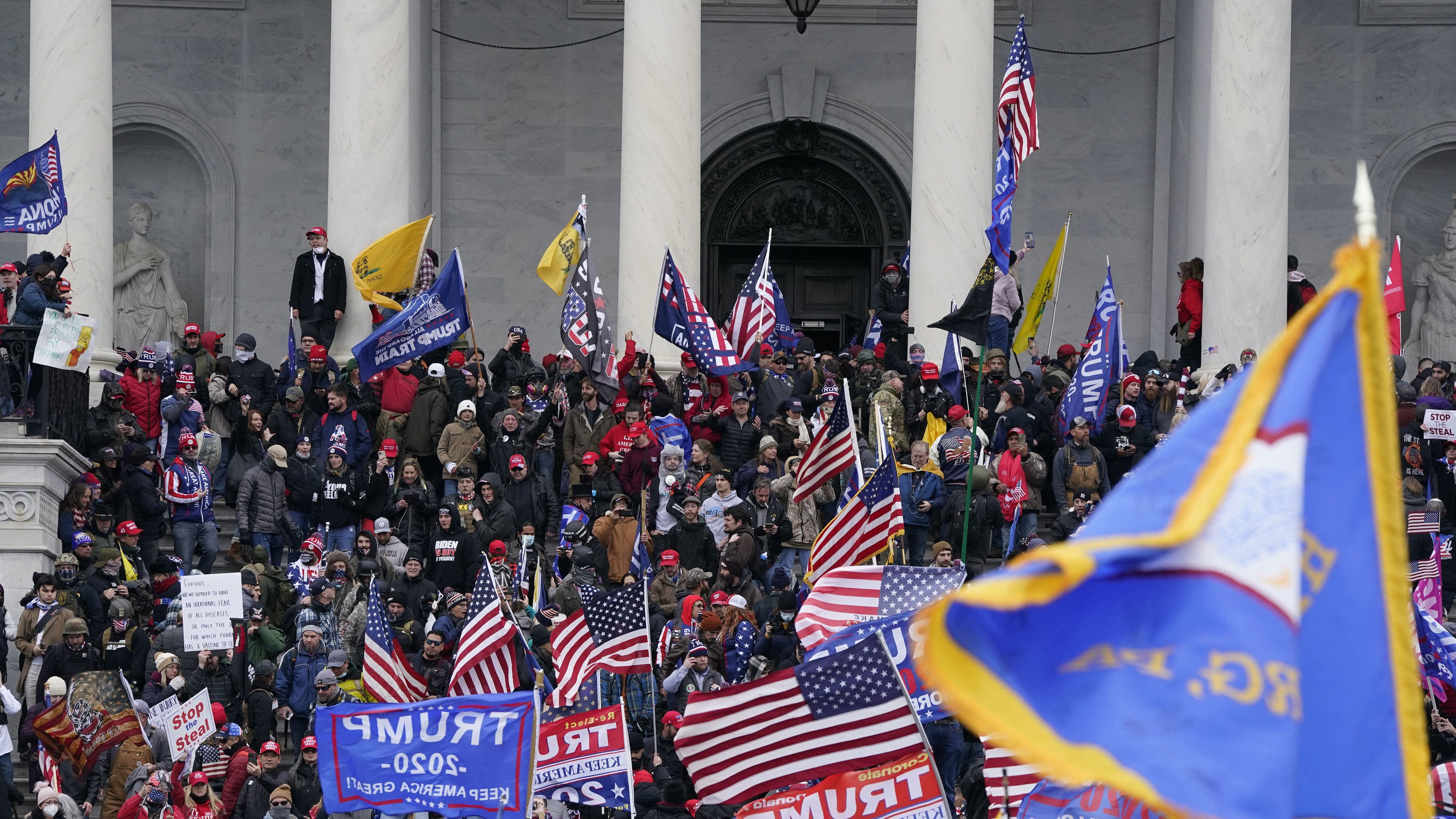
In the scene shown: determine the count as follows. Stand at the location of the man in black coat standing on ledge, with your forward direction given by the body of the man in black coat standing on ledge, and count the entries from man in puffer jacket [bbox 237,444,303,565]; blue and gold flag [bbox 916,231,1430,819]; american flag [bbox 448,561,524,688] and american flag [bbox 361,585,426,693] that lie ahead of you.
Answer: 4

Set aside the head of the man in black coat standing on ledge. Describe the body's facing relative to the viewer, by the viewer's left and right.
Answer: facing the viewer

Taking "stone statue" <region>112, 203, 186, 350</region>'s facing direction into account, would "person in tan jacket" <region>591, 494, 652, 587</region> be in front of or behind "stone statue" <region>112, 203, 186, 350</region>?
in front

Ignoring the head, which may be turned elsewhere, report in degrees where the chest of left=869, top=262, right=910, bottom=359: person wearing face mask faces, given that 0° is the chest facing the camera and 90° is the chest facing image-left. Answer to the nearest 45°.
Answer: approximately 0°

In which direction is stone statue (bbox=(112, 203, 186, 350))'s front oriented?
toward the camera

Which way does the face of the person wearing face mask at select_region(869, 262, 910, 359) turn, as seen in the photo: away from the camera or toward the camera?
toward the camera
